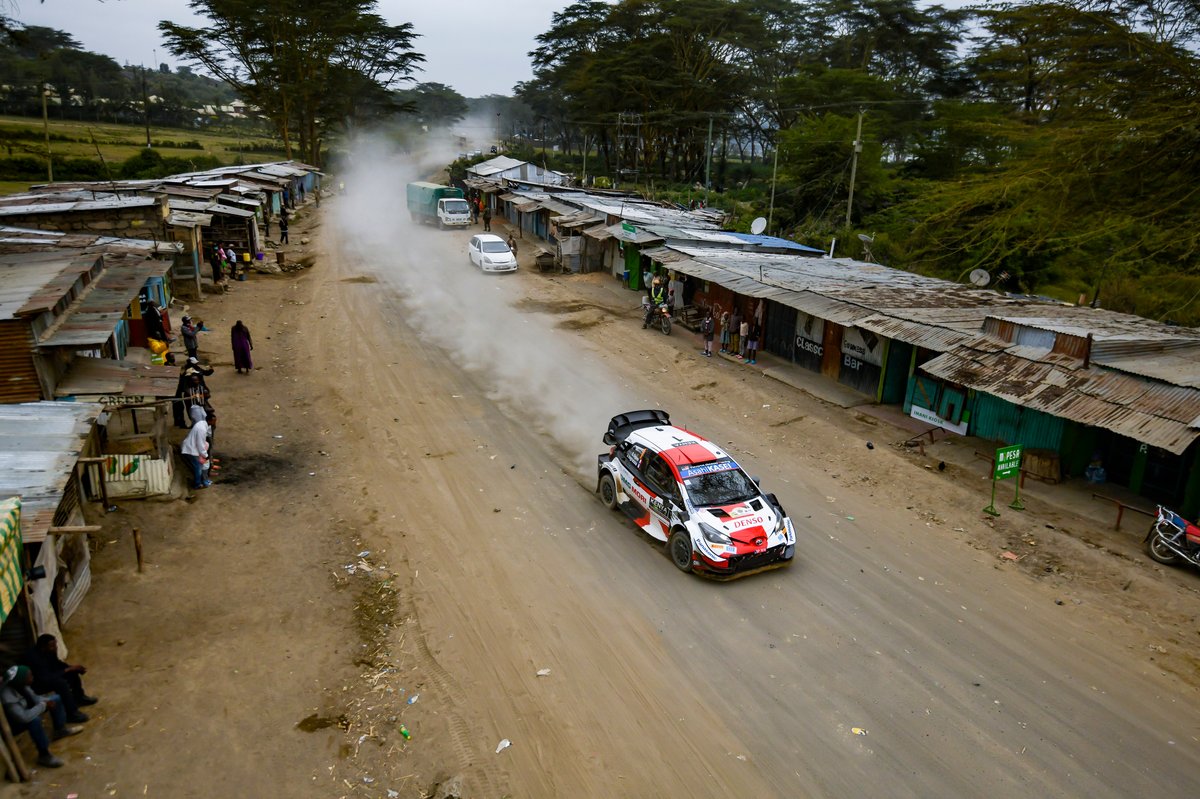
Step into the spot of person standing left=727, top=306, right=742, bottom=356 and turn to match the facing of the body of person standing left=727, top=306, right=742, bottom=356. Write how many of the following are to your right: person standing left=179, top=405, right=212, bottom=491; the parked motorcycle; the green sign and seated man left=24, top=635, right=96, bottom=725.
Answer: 0

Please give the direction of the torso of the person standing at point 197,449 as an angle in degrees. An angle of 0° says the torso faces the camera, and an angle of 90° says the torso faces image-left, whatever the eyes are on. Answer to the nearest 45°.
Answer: approximately 270°

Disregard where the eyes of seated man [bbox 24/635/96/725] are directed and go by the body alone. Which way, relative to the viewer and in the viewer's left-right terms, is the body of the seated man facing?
facing to the right of the viewer

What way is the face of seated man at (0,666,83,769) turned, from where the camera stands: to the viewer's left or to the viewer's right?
to the viewer's right

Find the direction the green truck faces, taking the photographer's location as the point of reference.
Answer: facing the viewer and to the right of the viewer

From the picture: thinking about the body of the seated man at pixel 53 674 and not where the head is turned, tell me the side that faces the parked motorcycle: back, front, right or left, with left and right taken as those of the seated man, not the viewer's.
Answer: front

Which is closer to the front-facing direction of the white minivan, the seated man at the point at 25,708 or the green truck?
the seated man

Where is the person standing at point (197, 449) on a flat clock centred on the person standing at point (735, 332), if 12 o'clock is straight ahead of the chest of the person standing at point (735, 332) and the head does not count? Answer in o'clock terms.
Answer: the person standing at point (197, 449) is roughly at 12 o'clock from the person standing at point (735, 332).

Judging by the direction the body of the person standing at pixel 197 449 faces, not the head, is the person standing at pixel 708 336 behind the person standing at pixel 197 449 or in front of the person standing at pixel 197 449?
in front

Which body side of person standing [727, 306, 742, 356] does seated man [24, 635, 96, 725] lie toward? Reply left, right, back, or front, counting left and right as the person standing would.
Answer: front

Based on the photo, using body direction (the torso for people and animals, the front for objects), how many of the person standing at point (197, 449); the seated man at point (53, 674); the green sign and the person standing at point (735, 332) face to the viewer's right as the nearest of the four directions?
2

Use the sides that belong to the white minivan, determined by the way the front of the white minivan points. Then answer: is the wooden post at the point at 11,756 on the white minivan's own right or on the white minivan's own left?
on the white minivan's own right

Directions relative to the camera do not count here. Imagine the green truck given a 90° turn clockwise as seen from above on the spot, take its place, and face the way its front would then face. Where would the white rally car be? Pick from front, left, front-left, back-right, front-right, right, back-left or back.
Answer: front-left

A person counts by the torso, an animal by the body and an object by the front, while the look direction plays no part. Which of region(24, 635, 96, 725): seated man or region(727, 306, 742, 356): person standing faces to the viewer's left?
the person standing

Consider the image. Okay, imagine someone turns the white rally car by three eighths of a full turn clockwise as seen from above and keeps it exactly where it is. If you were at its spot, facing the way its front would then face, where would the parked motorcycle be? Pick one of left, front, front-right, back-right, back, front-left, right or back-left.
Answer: back
